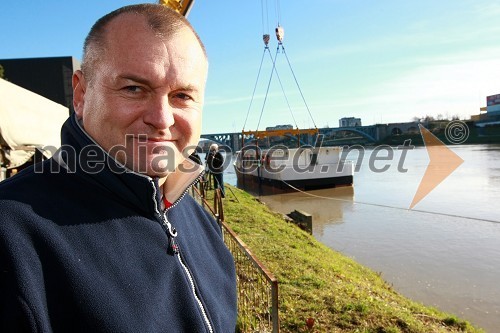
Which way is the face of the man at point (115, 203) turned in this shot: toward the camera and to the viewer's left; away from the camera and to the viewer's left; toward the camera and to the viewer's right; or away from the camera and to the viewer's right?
toward the camera and to the viewer's right

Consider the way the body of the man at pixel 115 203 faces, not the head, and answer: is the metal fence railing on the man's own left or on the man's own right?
on the man's own left

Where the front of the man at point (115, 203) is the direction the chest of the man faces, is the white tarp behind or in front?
behind

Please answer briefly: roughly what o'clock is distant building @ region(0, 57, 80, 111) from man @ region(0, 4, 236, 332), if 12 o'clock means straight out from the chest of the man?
The distant building is roughly at 7 o'clock from the man.
